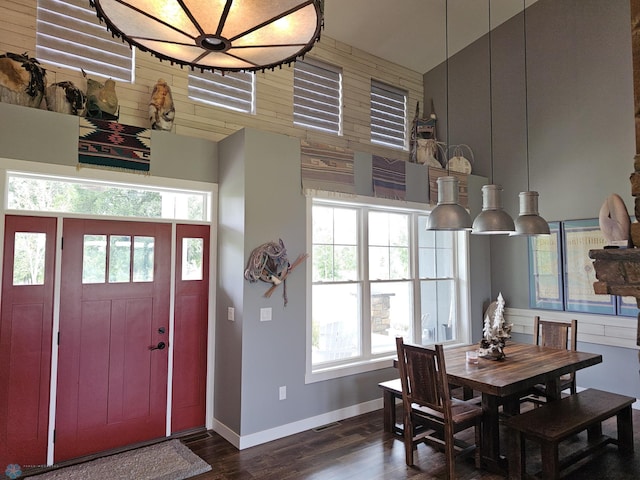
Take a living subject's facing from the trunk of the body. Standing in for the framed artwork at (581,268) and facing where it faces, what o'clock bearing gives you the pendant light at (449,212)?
The pendant light is roughly at 11 o'clock from the framed artwork.

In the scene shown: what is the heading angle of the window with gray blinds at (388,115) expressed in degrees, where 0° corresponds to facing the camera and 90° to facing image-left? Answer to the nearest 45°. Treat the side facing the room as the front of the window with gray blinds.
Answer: approximately 315°

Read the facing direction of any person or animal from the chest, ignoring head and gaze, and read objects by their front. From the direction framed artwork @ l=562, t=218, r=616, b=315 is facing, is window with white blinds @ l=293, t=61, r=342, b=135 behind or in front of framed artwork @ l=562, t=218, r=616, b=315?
in front

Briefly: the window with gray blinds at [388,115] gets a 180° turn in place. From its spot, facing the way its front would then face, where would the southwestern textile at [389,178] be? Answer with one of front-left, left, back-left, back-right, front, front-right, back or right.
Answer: back-left

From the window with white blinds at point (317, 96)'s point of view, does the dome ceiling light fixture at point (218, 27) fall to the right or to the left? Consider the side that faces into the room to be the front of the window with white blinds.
on its right

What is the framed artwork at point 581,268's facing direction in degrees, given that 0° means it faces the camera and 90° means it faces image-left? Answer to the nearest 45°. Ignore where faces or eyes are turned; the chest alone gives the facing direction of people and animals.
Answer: approximately 45°

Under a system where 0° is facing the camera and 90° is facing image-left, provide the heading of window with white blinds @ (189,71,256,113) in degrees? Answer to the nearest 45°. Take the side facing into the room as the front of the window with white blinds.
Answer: approximately 315°

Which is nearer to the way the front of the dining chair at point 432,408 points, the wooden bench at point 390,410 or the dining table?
the dining table

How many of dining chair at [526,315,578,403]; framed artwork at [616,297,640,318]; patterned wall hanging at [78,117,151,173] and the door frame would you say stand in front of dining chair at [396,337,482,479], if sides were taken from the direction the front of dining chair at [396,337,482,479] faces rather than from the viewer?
2

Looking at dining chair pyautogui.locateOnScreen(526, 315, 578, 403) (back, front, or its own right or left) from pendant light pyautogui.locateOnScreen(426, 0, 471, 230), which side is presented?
front

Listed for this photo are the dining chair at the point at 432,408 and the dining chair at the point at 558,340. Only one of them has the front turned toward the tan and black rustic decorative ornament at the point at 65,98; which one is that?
the dining chair at the point at 558,340
